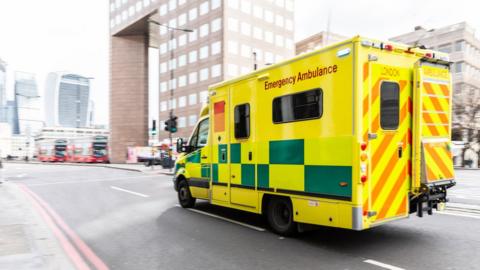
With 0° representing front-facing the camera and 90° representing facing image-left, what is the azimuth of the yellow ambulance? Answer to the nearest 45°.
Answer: approximately 135°

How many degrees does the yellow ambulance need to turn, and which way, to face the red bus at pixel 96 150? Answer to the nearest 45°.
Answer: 0° — it already faces it

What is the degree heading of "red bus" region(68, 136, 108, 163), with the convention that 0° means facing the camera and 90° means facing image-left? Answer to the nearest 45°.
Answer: approximately 315°
